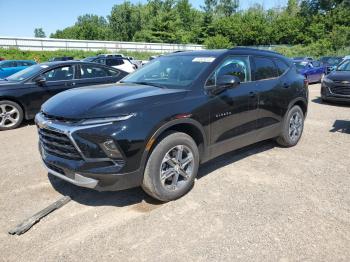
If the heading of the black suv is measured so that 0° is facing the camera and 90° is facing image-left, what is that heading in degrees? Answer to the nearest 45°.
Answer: approximately 45°

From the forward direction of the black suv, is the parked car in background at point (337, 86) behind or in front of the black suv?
behind

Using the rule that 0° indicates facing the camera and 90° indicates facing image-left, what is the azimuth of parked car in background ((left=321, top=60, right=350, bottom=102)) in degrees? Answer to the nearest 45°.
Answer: approximately 45°

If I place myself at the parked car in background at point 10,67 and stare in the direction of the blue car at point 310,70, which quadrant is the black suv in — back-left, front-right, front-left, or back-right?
front-right

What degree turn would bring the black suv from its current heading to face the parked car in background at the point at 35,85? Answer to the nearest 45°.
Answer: approximately 90° to its right

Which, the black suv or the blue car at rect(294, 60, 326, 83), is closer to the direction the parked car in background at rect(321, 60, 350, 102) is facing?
the black suv

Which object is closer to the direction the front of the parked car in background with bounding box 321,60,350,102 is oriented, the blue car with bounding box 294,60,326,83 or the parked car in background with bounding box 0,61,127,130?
the parked car in background

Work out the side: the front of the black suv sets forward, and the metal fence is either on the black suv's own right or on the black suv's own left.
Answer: on the black suv's own right

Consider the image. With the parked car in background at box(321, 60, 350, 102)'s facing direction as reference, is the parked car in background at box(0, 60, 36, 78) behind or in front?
in front

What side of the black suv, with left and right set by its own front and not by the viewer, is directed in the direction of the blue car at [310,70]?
back

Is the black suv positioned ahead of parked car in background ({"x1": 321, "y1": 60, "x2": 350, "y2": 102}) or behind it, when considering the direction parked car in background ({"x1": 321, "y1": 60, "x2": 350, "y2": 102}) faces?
ahead

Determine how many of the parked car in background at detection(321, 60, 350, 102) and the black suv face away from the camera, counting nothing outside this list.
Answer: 0

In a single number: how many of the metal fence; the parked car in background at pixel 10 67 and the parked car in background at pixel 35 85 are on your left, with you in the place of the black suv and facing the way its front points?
0

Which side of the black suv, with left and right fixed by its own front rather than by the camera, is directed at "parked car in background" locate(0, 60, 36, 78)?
right

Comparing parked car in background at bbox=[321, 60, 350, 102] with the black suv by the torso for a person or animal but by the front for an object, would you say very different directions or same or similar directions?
same or similar directions
